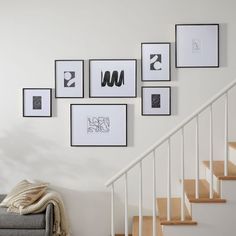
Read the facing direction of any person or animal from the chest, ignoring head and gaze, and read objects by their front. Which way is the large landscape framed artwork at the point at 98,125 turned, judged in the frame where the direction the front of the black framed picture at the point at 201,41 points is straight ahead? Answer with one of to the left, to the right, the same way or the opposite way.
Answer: the same way

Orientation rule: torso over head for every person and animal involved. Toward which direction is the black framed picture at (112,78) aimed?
toward the camera

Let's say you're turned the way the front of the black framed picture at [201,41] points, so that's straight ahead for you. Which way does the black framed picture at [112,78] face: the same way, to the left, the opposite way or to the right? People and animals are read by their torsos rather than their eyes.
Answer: the same way

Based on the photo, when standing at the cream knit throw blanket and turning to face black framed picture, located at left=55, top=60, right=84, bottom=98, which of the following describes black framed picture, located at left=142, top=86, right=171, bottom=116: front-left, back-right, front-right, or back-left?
front-right

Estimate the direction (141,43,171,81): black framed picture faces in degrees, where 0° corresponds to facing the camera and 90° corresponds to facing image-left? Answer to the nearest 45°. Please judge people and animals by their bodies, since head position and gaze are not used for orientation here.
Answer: approximately 0°

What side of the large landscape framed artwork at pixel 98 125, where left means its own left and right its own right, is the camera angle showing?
front

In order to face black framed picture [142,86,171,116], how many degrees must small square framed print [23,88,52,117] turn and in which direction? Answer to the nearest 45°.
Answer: approximately 90° to its left

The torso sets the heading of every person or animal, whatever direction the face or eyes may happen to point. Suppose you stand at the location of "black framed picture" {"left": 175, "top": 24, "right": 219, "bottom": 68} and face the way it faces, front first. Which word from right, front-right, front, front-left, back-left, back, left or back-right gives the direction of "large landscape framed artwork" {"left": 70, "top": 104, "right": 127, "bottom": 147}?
right

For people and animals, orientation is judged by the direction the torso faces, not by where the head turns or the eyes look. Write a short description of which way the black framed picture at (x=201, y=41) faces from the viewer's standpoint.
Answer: facing the viewer

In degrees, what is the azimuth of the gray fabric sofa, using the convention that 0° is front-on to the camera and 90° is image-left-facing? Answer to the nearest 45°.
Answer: approximately 0°

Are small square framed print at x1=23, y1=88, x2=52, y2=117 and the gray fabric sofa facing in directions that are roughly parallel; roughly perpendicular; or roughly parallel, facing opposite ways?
roughly parallel
